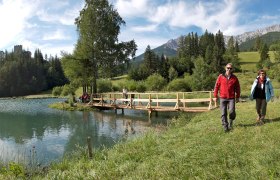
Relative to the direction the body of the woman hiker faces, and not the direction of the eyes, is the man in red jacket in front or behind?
in front

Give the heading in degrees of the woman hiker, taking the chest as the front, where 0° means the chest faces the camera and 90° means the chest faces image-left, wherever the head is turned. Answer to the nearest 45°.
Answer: approximately 0°

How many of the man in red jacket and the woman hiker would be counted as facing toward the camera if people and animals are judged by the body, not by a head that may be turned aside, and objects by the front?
2

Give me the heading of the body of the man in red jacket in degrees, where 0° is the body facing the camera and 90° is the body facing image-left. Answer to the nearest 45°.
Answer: approximately 0°

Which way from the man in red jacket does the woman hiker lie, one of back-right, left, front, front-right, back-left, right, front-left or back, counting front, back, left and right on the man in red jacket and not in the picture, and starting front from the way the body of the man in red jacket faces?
back-left
